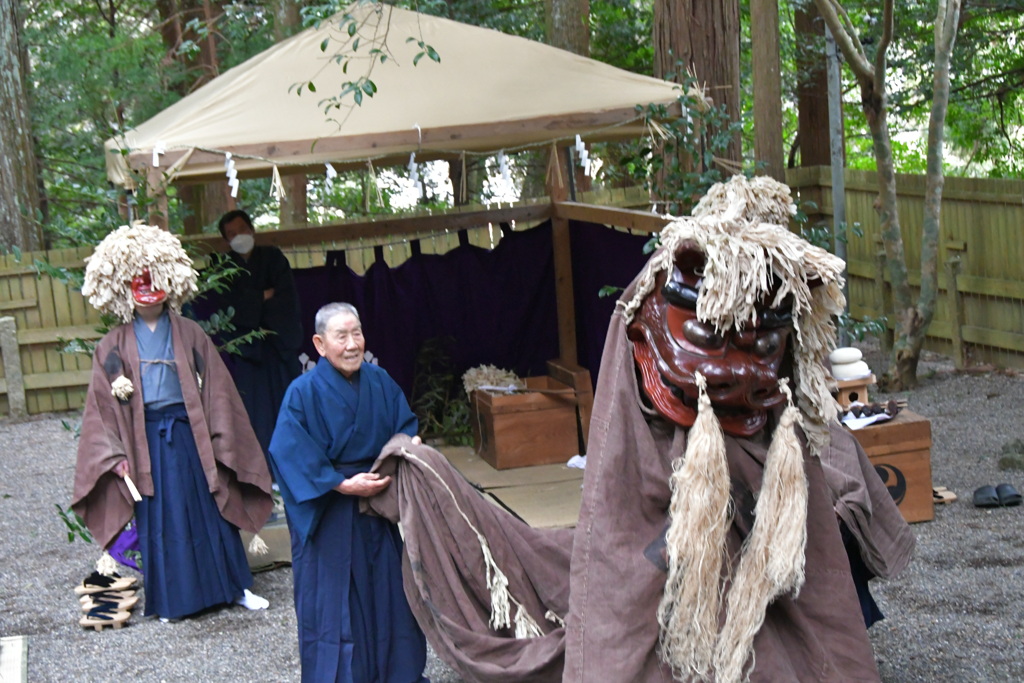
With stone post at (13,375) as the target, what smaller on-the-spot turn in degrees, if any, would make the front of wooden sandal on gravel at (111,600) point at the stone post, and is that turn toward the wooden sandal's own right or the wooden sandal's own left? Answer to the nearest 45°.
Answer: approximately 90° to the wooden sandal's own right

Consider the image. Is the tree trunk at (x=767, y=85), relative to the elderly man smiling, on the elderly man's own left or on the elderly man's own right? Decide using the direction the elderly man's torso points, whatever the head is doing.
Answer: on the elderly man's own left

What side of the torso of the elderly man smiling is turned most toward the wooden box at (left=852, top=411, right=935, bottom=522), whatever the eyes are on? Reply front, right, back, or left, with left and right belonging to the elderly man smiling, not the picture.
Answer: left

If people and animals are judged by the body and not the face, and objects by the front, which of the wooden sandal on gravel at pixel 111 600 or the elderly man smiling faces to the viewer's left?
the wooden sandal on gravel

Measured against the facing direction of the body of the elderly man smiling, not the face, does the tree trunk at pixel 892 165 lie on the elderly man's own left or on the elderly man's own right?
on the elderly man's own left

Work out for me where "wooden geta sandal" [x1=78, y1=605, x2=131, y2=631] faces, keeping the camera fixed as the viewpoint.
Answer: facing to the left of the viewer

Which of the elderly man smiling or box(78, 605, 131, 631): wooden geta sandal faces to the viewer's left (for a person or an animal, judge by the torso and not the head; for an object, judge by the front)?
the wooden geta sandal

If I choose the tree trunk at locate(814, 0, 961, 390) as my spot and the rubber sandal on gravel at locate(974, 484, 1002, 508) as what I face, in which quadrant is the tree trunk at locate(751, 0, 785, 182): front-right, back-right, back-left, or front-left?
back-right

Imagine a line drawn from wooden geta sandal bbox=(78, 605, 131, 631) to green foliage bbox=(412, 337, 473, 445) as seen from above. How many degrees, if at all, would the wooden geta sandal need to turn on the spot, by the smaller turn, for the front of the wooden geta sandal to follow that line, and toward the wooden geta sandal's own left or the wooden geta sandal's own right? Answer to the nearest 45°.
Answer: approximately 135° to the wooden geta sandal's own right
